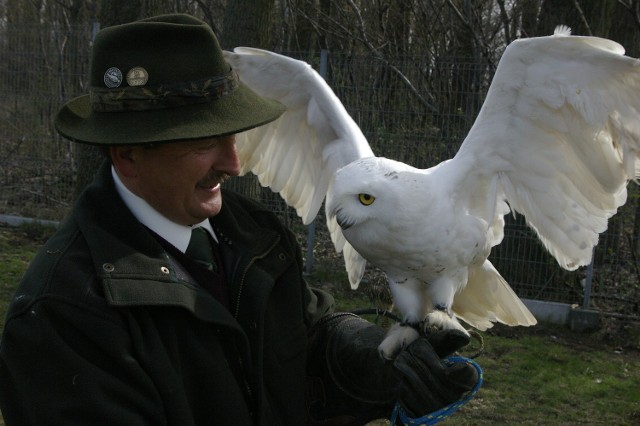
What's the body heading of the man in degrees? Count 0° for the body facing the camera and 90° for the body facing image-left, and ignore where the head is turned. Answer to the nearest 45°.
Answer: approximately 315°

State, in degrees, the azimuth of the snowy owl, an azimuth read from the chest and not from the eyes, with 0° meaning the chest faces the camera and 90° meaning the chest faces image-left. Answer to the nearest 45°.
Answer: approximately 45°

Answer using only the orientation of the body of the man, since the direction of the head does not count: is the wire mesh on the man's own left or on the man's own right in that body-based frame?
on the man's own left

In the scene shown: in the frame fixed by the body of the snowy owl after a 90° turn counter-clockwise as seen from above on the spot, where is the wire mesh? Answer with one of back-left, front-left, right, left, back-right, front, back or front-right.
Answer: back-left

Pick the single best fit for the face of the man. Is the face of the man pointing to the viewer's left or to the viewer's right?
to the viewer's right

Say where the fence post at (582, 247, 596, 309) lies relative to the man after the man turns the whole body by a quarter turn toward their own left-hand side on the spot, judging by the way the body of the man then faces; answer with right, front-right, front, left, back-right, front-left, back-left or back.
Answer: front
